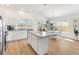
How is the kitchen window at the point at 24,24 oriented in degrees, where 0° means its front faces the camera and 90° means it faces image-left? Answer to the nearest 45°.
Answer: approximately 0°
